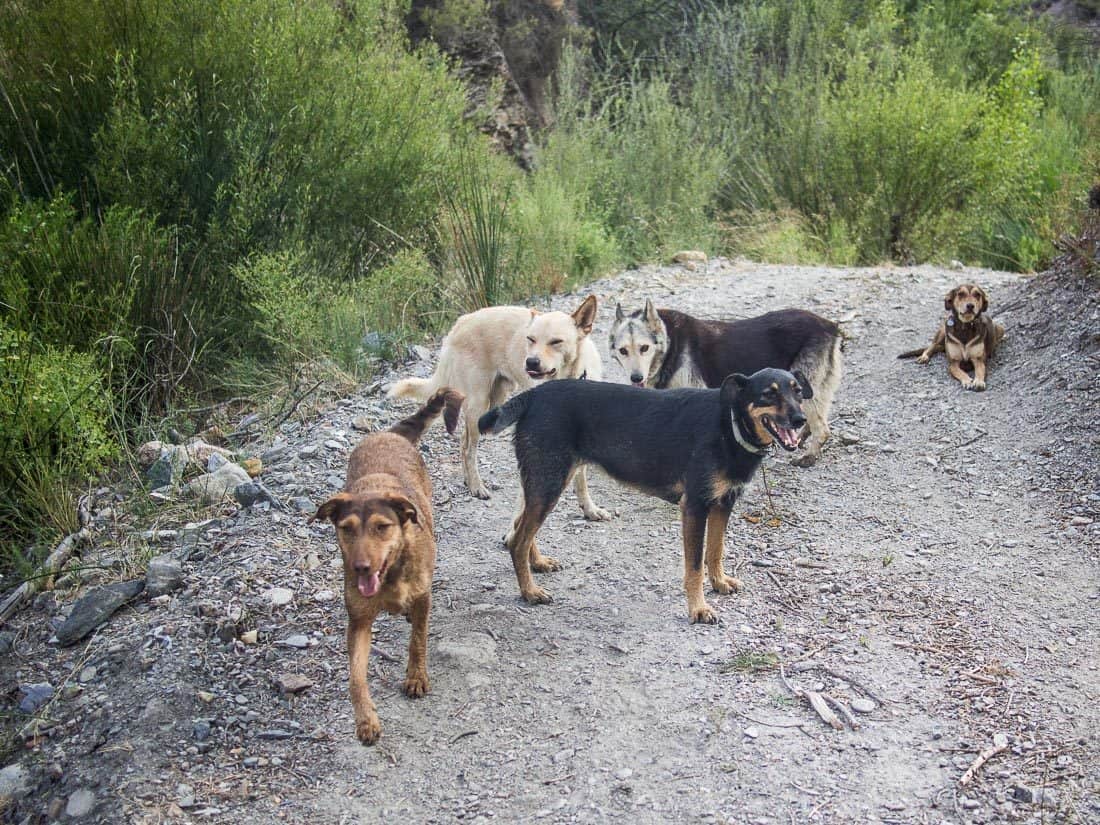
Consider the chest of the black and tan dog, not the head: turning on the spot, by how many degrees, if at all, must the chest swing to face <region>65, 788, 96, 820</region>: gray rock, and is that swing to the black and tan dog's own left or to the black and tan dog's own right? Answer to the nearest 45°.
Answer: approximately 135° to the black and tan dog's own right

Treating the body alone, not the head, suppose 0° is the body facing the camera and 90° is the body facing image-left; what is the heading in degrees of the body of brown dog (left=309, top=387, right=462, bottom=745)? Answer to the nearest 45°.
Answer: approximately 0°

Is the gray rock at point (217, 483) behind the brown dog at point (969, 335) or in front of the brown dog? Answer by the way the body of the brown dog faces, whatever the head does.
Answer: in front

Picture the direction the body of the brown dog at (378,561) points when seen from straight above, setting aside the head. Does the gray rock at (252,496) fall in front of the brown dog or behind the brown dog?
behind

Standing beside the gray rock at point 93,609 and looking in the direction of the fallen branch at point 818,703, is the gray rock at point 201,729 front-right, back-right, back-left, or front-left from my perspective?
front-right

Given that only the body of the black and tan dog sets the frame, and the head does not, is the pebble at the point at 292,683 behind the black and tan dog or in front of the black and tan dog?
behind

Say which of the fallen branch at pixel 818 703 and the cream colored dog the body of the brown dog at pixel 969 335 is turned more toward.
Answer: the fallen branch

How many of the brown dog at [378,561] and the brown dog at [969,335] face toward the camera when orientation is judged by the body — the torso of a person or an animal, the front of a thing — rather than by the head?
2

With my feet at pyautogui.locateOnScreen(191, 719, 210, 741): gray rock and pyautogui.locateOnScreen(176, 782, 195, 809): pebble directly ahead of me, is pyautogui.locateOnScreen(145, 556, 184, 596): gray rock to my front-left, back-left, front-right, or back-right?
back-right

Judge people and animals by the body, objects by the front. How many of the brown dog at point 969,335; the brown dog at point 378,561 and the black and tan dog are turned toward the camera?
2

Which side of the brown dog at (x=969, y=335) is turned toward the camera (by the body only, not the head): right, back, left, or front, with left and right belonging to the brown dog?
front

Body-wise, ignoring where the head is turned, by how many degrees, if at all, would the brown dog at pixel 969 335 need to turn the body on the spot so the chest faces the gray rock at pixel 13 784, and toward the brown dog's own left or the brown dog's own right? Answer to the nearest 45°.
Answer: approximately 45° to the brown dog's own right

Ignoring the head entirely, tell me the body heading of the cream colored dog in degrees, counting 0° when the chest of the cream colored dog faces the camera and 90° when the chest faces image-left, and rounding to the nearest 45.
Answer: approximately 315°

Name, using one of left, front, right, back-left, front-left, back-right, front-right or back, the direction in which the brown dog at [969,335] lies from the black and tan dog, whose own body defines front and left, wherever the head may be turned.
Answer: front-left

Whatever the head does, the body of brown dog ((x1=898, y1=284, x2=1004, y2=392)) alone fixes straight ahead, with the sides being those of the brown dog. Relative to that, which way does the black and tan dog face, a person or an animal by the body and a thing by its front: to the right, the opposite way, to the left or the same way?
to the left

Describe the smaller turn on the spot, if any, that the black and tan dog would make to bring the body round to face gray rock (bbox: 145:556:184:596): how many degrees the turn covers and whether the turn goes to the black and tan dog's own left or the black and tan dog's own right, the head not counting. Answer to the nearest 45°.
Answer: approximately 180°

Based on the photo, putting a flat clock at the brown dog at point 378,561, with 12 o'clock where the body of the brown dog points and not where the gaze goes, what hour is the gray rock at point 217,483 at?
The gray rock is roughly at 5 o'clock from the brown dog.

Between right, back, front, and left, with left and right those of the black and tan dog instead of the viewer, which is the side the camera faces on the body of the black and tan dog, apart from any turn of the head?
right
